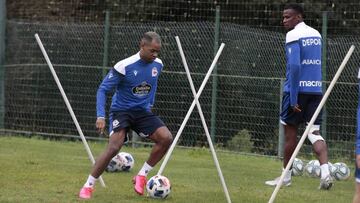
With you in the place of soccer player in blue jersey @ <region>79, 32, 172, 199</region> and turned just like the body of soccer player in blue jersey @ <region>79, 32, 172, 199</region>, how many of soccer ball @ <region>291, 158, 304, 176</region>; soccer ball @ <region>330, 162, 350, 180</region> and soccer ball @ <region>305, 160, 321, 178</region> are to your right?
0

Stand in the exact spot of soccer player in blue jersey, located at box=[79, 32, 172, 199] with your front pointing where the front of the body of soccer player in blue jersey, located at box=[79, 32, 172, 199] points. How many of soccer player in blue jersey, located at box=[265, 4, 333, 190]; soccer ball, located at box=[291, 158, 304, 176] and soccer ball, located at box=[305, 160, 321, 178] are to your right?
0

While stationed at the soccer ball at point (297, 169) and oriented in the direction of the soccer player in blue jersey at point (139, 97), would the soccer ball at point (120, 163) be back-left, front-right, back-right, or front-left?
front-right

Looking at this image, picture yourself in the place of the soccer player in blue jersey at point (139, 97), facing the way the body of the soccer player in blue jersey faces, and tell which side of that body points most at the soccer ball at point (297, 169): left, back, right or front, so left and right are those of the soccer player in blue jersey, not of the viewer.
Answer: left

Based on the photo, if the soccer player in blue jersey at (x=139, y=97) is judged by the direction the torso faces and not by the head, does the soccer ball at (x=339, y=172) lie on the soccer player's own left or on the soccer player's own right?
on the soccer player's own left

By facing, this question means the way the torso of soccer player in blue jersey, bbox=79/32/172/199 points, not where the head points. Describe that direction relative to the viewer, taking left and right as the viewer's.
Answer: facing the viewer and to the right of the viewer
